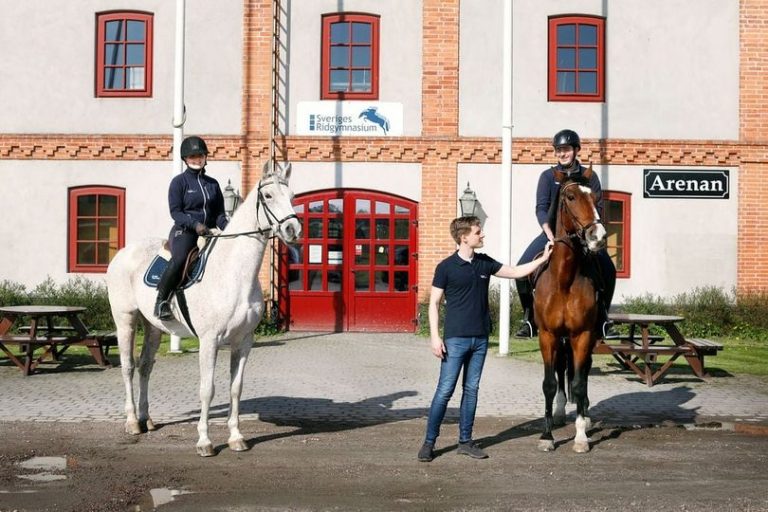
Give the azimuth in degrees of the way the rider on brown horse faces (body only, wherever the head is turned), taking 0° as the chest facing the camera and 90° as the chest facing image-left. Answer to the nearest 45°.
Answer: approximately 0°

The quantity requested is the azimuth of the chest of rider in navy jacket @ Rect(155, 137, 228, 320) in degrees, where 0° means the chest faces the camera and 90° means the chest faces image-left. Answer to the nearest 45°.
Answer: approximately 315°

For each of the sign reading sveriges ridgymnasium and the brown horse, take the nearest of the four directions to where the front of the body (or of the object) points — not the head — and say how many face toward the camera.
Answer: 2

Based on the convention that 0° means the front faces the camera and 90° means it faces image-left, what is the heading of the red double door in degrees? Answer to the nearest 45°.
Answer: approximately 0°

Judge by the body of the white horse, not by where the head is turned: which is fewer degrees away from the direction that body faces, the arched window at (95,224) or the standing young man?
the standing young man

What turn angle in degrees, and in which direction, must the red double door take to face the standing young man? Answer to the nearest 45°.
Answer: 0° — it already faces them
